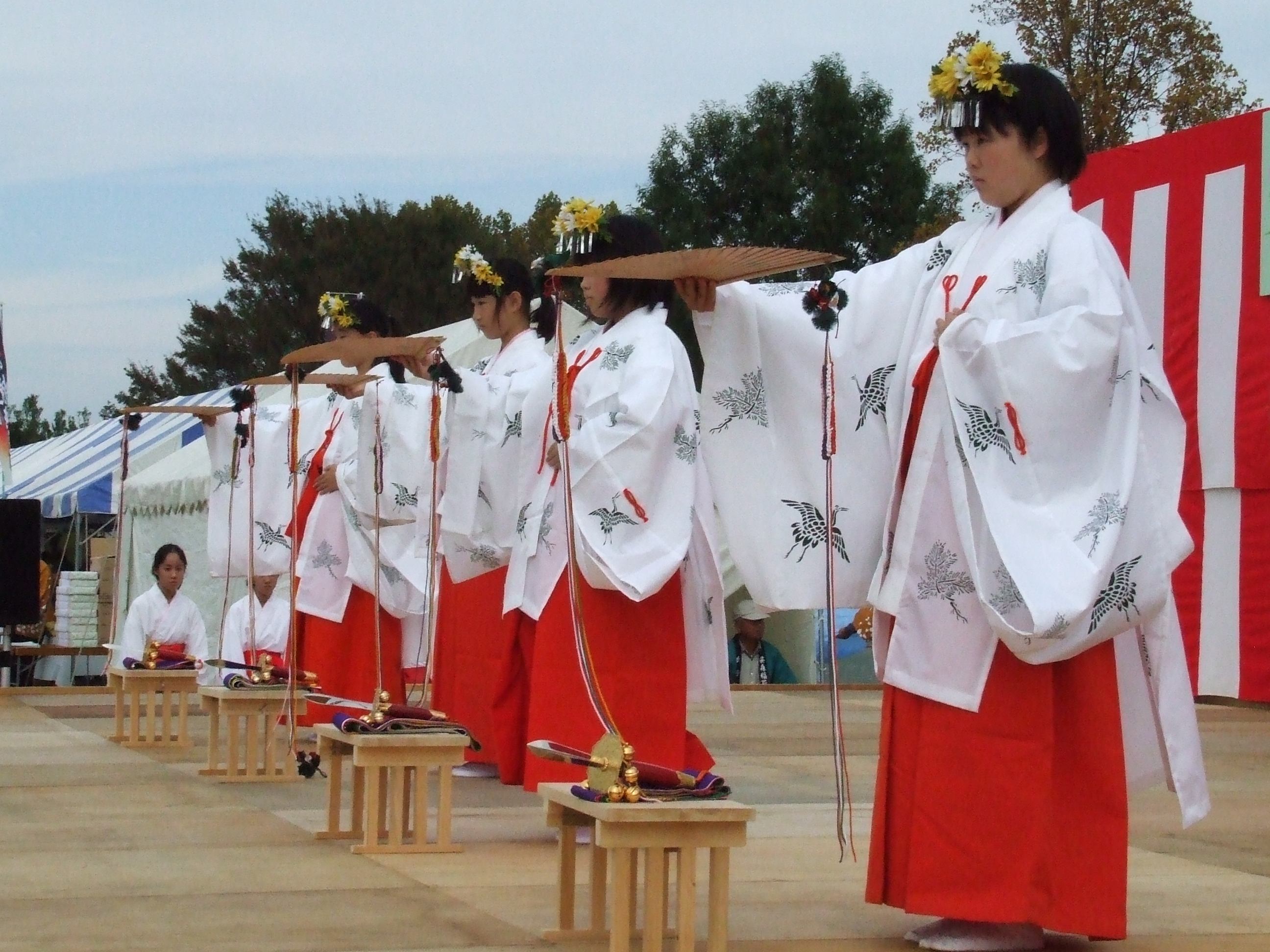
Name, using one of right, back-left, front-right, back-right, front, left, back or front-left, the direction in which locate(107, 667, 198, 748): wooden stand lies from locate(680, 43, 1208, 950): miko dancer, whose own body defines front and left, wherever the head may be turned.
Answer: right

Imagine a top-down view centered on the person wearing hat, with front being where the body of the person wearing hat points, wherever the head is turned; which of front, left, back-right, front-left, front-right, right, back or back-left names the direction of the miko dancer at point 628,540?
front

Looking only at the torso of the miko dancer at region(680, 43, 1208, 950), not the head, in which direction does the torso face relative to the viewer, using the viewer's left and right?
facing the viewer and to the left of the viewer

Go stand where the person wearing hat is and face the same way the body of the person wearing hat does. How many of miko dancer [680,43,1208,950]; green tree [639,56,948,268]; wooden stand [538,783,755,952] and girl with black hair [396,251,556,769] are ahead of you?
3

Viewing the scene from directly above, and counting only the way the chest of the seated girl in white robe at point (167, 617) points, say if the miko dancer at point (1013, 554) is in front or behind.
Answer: in front

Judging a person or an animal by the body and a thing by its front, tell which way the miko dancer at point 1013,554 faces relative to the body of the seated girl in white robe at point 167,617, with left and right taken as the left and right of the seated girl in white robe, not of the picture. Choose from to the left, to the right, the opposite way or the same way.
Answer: to the right

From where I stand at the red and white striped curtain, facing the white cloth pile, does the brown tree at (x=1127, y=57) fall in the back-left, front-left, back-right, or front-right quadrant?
front-right

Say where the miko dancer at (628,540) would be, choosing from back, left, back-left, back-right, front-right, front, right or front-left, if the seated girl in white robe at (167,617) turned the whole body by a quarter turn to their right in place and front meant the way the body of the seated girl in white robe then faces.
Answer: left

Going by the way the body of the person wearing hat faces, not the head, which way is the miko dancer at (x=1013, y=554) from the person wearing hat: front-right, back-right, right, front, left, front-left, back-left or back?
front

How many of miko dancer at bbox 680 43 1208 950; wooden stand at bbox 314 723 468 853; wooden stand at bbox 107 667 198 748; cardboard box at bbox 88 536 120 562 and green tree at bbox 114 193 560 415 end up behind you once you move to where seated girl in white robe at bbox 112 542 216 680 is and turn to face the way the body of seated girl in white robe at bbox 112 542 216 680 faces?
2

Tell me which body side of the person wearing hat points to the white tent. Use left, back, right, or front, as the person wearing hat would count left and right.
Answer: right

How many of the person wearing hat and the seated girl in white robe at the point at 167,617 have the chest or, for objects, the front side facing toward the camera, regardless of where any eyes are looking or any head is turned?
2

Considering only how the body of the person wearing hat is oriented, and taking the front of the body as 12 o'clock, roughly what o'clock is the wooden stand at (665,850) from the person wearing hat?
The wooden stand is roughly at 12 o'clock from the person wearing hat.

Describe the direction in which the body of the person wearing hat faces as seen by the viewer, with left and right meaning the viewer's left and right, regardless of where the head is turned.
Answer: facing the viewer

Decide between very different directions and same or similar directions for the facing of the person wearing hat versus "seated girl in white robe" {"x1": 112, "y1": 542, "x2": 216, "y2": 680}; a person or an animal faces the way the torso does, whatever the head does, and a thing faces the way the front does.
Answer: same or similar directions

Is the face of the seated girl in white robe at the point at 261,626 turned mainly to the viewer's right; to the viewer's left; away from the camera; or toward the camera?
toward the camera

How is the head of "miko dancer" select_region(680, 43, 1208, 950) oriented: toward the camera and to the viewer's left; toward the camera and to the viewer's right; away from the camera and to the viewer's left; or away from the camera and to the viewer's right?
toward the camera and to the viewer's left

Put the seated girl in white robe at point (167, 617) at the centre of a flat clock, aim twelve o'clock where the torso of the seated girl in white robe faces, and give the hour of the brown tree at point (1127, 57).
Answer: The brown tree is roughly at 8 o'clock from the seated girl in white robe.

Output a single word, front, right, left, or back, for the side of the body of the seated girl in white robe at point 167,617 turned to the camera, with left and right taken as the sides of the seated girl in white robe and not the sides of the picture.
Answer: front

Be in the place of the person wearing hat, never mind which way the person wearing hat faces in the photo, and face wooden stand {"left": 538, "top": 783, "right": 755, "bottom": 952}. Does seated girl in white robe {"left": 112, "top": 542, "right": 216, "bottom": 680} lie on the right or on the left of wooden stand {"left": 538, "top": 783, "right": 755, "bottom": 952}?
right
